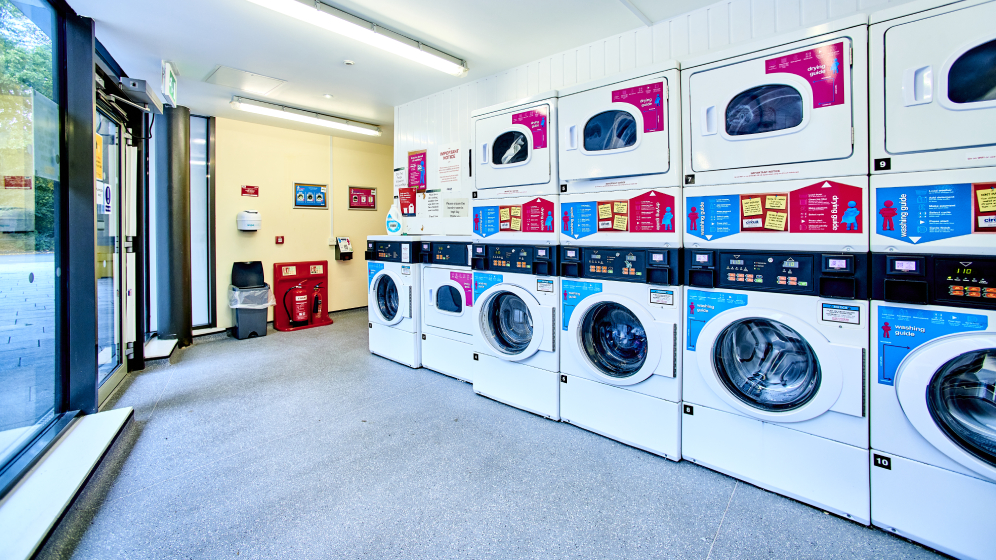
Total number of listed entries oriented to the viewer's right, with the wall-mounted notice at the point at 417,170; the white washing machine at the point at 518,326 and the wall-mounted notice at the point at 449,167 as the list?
0

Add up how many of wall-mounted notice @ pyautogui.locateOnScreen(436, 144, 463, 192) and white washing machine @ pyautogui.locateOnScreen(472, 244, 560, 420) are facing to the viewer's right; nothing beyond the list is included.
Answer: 0

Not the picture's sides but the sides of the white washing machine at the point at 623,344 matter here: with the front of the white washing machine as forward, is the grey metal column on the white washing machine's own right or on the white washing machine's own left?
on the white washing machine's own right

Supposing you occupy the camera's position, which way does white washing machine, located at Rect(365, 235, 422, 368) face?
facing the viewer and to the left of the viewer

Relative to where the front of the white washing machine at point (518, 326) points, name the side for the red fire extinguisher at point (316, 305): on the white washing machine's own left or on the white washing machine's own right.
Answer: on the white washing machine's own right

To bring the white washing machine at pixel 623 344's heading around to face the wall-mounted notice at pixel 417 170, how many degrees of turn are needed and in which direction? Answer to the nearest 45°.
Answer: approximately 90° to its right

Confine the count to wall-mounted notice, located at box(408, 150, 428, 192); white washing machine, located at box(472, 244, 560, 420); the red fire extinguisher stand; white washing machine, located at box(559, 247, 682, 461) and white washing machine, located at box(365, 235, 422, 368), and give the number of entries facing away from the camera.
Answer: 0

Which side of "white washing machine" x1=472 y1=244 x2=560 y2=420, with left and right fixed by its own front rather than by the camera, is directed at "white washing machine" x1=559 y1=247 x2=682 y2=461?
left

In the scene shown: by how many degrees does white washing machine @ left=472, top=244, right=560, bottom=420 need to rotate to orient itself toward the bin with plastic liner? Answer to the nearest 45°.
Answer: approximately 90° to its right

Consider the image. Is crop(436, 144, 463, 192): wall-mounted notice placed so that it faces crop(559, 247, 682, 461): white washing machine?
no

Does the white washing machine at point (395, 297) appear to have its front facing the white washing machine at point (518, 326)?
no

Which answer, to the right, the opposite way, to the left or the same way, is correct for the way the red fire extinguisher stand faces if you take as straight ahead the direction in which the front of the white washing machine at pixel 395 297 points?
to the left

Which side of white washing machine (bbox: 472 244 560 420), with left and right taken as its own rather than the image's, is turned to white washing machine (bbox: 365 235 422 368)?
right

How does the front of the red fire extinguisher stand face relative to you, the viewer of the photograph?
facing the viewer and to the right of the viewer

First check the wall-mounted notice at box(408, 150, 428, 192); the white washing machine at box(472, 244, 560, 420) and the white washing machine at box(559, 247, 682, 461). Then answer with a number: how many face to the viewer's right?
0

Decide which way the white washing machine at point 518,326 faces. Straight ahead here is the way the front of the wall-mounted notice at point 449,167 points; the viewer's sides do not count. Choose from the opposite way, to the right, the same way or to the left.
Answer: the same way

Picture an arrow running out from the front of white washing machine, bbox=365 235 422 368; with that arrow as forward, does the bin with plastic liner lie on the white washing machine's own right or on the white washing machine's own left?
on the white washing machine's own right

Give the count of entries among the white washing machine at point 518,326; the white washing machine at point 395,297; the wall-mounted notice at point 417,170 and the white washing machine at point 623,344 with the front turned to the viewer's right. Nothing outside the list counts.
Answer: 0

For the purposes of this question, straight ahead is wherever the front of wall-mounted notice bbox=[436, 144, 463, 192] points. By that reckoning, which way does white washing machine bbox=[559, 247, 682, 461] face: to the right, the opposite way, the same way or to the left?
the same way
